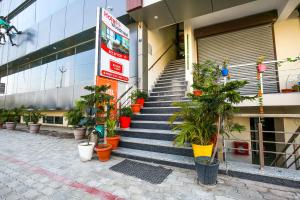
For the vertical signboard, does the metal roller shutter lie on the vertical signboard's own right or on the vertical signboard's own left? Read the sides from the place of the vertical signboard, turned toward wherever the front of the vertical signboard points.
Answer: on the vertical signboard's own left

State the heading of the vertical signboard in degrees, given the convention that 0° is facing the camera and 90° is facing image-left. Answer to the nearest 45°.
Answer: approximately 315°
